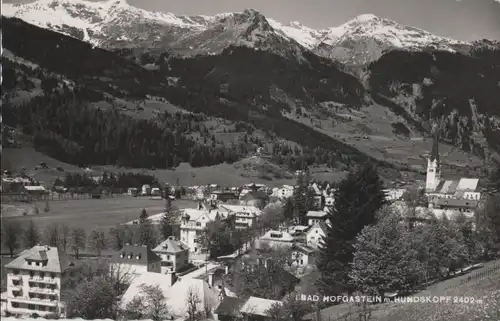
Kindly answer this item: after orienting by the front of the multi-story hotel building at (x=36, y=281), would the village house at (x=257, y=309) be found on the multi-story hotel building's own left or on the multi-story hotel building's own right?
on the multi-story hotel building's own left

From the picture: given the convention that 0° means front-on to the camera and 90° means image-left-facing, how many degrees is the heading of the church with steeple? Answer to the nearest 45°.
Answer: approximately 90°

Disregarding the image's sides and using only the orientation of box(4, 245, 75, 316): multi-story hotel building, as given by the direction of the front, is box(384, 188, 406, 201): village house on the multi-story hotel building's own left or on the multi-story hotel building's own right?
on the multi-story hotel building's own left

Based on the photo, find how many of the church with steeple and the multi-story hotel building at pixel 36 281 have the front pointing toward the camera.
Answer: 1

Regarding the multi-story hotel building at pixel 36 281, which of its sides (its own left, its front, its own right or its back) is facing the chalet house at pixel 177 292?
left

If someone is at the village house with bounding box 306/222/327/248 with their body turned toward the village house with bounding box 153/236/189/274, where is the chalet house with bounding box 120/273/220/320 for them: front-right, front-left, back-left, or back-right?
front-left

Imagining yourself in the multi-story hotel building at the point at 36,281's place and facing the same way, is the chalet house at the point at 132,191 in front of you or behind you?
behind

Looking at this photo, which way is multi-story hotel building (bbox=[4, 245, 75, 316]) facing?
toward the camera

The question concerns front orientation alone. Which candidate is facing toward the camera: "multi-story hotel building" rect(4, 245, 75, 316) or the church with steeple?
the multi-story hotel building

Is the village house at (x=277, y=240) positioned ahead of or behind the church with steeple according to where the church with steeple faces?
ahead

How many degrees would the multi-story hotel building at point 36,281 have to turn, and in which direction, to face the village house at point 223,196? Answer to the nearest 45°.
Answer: approximately 135° to its left

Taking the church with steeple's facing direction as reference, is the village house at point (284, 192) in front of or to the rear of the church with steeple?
in front
